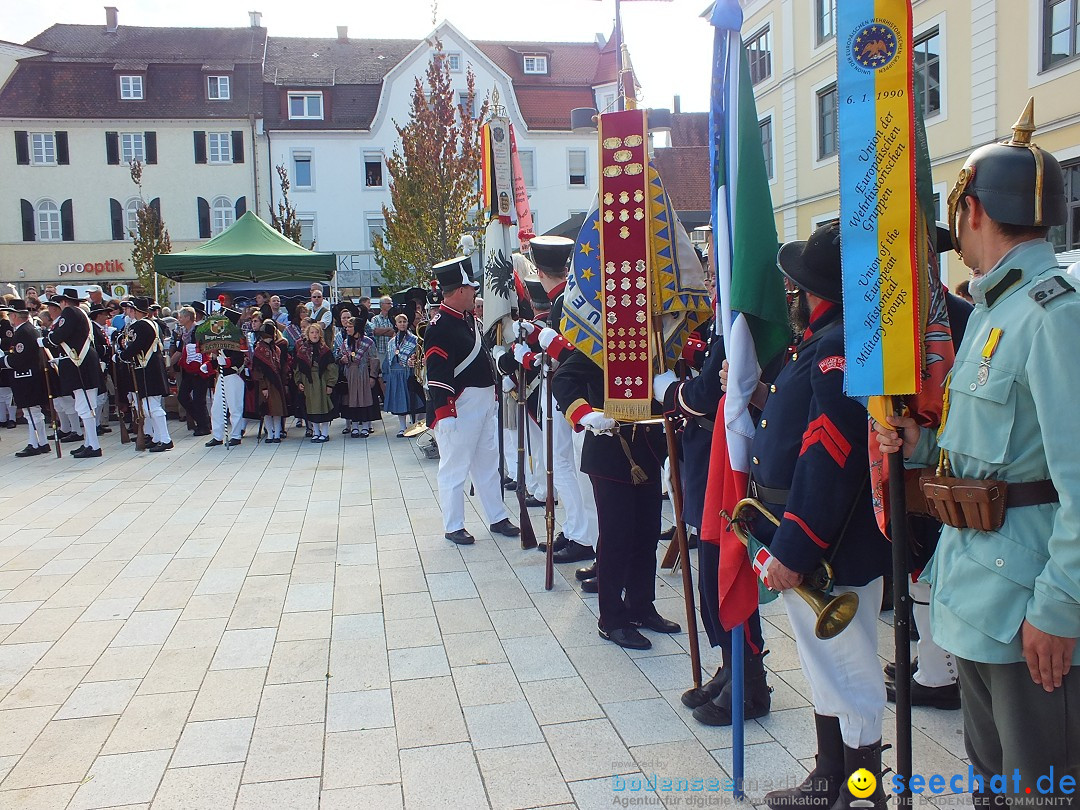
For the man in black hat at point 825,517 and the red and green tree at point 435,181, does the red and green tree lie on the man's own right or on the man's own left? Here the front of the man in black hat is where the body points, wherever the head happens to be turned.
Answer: on the man's own right

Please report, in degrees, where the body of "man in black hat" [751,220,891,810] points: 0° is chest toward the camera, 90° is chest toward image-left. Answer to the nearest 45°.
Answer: approximately 90°

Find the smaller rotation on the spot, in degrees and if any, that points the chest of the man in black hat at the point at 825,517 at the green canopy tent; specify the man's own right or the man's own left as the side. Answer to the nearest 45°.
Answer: approximately 45° to the man's own right
